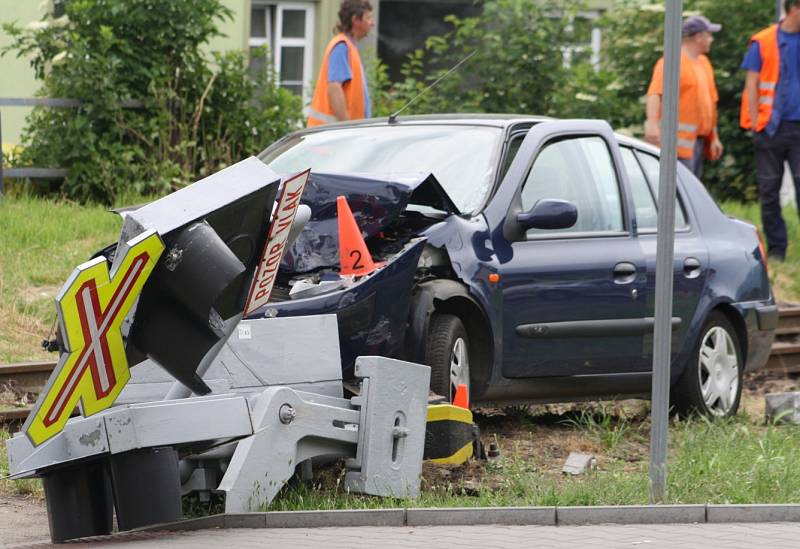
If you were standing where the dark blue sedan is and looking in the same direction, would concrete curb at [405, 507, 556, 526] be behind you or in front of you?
in front

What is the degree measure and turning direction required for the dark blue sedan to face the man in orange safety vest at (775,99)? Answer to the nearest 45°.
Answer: approximately 135° to its right

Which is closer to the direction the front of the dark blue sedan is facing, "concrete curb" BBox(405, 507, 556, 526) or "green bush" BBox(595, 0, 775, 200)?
the concrete curb

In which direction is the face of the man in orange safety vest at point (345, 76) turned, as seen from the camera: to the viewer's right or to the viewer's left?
to the viewer's right

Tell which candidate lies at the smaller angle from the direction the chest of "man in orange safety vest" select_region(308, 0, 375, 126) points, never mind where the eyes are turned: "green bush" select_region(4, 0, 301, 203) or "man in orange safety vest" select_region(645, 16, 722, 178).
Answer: the man in orange safety vest

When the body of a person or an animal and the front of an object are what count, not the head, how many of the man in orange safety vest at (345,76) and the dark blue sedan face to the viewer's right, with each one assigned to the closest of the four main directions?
1

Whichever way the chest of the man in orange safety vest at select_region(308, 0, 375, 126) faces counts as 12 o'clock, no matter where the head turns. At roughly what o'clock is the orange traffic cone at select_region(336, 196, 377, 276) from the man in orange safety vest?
The orange traffic cone is roughly at 3 o'clock from the man in orange safety vest.
